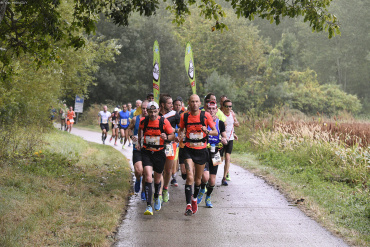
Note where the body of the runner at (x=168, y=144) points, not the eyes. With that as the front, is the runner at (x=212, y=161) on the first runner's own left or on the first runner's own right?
on the first runner's own left

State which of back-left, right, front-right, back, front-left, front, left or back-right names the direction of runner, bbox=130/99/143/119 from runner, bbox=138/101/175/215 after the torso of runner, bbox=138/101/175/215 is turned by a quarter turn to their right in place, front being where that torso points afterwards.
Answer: right

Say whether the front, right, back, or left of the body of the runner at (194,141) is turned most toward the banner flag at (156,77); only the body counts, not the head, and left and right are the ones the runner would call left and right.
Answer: back

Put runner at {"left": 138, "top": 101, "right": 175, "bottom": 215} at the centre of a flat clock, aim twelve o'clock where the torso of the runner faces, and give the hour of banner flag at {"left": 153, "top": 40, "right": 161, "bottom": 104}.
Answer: The banner flag is roughly at 6 o'clock from the runner.

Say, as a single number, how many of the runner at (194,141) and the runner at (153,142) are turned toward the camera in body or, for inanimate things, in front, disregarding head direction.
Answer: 2

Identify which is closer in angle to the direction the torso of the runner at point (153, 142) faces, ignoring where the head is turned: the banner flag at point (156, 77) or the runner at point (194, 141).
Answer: the runner

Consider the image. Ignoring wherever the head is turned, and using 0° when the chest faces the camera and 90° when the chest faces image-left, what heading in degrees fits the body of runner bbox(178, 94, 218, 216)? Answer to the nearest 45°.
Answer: approximately 0°

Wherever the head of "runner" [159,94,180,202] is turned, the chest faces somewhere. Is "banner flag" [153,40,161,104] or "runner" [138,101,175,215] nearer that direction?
the runner
